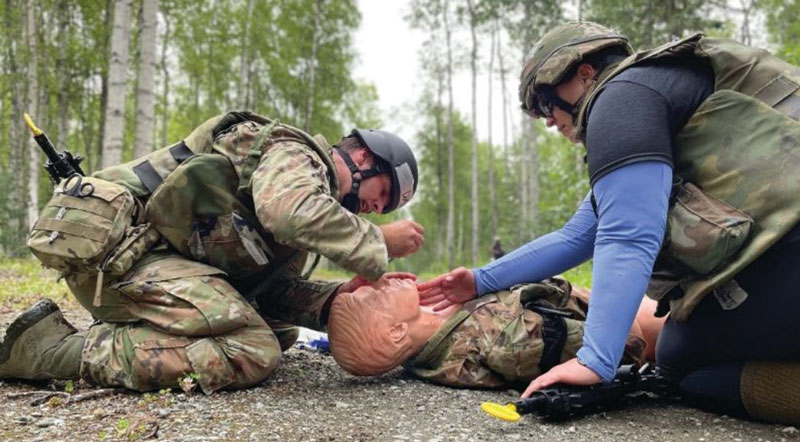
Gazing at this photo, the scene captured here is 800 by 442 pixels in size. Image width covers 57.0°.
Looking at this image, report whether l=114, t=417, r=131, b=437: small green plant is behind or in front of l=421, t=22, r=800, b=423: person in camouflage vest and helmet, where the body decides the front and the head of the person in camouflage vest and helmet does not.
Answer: in front

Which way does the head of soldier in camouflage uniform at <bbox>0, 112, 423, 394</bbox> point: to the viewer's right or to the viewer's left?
to the viewer's right

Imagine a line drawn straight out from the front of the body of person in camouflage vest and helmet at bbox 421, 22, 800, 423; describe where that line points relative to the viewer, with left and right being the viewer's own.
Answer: facing to the left of the viewer

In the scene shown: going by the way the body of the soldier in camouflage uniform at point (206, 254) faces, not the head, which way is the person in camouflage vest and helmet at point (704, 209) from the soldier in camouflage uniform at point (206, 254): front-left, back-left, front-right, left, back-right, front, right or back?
front-right

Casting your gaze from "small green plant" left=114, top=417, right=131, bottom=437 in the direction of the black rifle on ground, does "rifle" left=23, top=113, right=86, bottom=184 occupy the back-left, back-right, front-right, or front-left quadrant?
back-left

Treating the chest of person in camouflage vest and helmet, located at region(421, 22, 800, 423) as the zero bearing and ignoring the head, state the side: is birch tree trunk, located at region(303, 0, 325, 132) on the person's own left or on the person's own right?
on the person's own right

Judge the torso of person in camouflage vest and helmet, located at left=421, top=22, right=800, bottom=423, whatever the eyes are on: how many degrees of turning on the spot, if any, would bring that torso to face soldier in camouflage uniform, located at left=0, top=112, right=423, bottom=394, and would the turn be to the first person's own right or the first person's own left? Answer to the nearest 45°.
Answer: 0° — they already face them

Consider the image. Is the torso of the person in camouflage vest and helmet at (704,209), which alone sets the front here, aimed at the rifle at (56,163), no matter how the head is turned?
yes

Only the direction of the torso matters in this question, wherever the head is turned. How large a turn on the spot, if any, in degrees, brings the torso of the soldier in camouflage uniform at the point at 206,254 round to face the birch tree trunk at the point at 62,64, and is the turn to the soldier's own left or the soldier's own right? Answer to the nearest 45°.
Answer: approximately 90° to the soldier's own left

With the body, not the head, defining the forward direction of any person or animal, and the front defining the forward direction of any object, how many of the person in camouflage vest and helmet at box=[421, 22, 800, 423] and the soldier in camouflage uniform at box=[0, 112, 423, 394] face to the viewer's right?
1

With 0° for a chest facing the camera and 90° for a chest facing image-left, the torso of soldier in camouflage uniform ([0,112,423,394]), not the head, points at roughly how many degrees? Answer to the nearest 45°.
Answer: approximately 270°

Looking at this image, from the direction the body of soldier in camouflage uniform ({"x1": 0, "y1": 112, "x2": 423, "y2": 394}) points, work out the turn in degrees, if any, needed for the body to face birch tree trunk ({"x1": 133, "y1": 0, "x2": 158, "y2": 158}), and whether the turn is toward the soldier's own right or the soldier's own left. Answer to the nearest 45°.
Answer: approximately 90° to the soldier's own left

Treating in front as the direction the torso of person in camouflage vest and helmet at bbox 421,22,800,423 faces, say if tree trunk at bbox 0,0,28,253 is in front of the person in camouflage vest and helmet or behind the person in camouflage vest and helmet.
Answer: in front
